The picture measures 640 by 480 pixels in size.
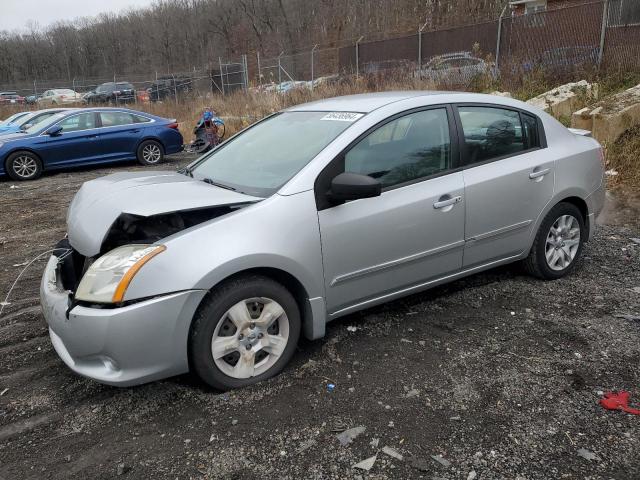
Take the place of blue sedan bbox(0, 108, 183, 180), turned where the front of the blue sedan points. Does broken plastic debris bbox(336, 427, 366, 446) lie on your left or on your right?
on your left

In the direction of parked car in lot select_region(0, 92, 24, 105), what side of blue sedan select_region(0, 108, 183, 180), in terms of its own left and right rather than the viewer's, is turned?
right

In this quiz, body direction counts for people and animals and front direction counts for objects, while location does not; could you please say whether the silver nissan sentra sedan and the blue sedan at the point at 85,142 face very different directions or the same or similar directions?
same or similar directions

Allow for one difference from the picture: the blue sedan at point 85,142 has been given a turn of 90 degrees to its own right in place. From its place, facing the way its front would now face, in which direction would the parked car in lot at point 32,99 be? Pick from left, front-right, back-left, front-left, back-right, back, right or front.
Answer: front

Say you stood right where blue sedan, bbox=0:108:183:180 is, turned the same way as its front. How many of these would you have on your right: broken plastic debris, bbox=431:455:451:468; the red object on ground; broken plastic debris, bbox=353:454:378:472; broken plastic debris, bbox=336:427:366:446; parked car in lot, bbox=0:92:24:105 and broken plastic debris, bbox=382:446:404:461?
1

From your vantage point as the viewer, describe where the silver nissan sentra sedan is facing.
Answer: facing the viewer and to the left of the viewer

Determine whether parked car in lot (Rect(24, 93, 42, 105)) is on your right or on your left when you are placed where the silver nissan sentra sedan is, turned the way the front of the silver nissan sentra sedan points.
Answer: on your right

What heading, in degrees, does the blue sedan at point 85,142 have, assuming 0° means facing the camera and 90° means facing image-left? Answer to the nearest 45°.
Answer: approximately 90°

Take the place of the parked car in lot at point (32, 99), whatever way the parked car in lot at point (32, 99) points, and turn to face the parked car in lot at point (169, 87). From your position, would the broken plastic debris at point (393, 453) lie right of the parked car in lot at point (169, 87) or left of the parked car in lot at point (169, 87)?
right

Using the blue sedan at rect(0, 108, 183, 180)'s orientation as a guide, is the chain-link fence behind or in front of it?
behind

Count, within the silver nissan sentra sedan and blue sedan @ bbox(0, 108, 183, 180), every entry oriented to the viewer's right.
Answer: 0

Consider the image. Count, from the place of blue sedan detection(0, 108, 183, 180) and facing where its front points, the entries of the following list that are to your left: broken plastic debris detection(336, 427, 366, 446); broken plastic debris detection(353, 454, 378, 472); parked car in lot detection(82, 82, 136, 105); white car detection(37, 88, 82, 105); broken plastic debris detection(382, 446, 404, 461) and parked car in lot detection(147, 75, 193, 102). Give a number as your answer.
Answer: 3

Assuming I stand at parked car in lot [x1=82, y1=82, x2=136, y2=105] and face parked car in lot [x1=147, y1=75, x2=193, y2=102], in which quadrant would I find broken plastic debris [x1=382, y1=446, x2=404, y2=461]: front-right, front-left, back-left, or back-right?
front-right

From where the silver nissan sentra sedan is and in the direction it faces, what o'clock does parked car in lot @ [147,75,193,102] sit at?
The parked car in lot is roughly at 4 o'clock from the silver nissan sentra sedan.

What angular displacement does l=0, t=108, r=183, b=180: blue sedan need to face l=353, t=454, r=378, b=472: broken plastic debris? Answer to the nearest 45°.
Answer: approximately 90° to its left

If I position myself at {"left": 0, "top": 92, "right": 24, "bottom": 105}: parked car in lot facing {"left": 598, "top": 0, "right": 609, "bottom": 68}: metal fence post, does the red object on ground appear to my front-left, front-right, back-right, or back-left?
front-right
